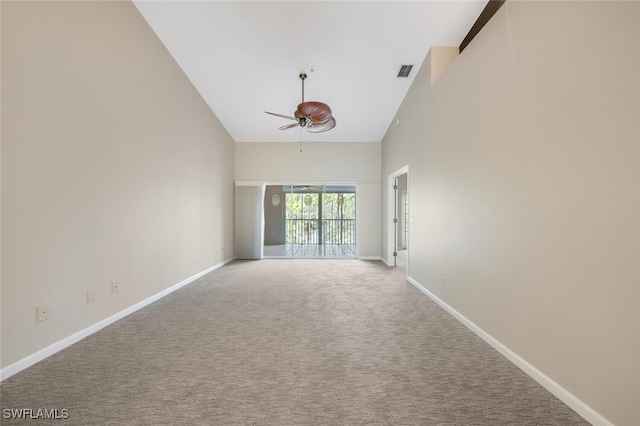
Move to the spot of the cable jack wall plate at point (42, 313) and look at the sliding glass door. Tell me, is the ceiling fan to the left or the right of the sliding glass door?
right

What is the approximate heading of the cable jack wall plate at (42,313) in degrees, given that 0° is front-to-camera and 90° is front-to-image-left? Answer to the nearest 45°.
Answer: approximately 315°

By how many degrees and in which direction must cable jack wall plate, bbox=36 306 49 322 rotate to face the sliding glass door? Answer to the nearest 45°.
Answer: approximately 90° to its left

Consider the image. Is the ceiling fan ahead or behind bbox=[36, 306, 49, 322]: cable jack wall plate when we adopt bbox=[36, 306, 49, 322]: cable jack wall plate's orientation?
ahead

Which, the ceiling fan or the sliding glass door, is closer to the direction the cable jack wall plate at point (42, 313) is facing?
the ceiling fan
